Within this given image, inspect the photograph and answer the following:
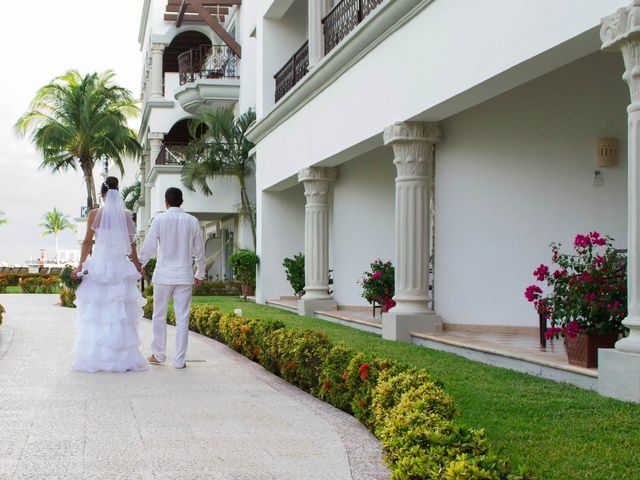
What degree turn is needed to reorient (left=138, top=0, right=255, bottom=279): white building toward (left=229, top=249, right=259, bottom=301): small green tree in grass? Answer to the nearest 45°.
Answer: approximately 45° to its left

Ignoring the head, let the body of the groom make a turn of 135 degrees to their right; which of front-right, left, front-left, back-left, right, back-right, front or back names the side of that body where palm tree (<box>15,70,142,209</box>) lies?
back-left

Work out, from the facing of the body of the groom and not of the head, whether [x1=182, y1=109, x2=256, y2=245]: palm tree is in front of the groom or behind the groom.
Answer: in front

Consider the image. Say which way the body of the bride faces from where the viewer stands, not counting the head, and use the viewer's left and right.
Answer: facing away from the viewer

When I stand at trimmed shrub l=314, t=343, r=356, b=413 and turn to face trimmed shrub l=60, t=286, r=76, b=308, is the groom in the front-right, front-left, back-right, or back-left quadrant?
front-left

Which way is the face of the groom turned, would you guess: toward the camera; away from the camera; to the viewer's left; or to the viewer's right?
away from the camera

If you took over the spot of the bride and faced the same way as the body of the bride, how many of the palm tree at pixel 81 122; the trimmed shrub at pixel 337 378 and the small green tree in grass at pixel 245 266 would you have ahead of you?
2

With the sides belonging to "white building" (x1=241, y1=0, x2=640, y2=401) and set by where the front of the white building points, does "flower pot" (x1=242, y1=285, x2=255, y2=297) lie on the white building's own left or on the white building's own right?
on the white building's own right

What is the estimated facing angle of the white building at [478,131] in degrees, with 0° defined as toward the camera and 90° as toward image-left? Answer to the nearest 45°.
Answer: approximately 45°

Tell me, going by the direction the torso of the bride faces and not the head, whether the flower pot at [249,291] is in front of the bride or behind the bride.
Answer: in front

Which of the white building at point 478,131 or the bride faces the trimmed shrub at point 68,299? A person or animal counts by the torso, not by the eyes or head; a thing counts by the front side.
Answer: the bride

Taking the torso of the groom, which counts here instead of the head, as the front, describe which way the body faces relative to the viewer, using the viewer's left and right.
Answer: facing away from the viewer

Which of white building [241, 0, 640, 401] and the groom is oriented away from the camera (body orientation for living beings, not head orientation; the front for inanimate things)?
the groom

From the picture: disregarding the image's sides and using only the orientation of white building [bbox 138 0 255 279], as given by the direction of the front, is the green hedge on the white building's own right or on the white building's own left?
on the white building's own left

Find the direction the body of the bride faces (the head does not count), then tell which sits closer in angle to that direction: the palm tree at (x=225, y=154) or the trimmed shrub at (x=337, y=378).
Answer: the palm tree

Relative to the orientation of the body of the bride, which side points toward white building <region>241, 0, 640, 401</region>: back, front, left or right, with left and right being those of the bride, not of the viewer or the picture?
right

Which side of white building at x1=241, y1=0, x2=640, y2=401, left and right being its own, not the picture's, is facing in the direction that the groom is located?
front

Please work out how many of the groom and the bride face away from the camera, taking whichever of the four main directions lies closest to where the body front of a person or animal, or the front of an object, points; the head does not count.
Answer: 2

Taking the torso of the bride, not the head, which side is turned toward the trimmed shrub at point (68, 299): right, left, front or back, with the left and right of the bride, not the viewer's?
front
